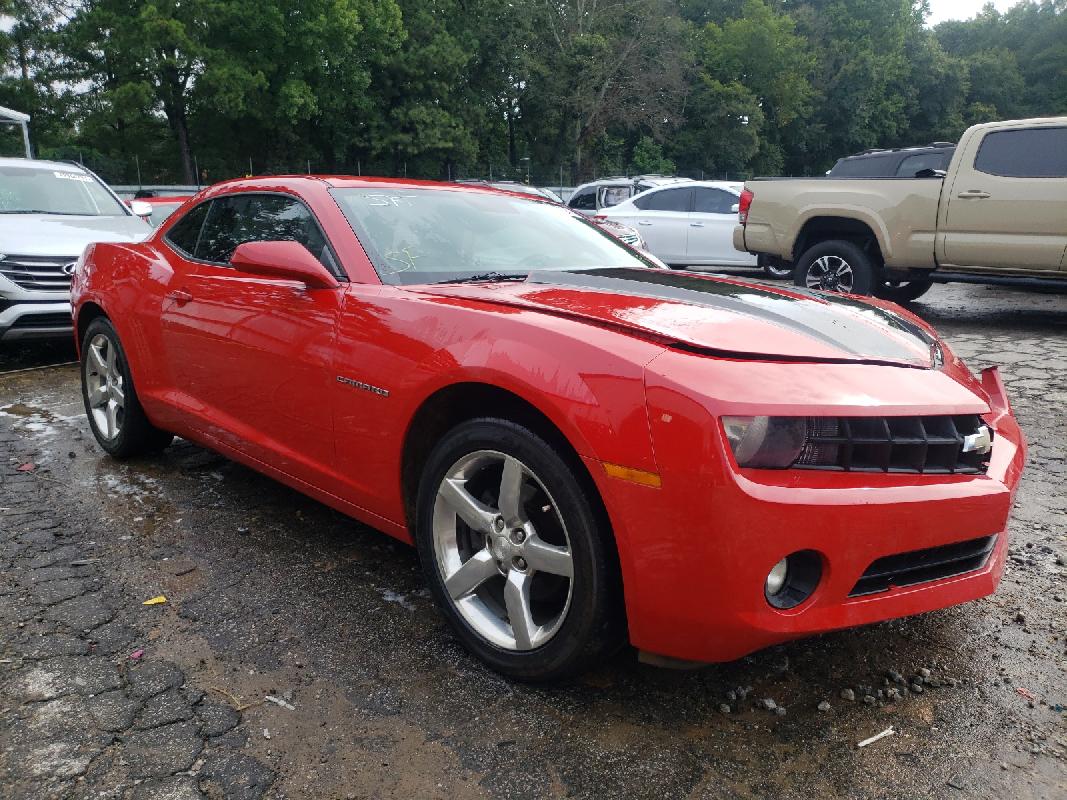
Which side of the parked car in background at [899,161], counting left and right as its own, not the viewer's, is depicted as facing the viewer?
left

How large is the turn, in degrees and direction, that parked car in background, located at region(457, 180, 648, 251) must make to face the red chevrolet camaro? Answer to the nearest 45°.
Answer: approximately 45° to its right

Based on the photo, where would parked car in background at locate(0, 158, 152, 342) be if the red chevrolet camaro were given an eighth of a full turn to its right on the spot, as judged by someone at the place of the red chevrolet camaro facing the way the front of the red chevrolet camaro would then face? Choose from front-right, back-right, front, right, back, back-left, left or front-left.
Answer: back-right

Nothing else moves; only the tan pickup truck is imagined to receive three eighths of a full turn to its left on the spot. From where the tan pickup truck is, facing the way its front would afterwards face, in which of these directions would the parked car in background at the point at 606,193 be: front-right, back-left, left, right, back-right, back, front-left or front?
front

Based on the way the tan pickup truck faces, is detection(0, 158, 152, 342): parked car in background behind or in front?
behind

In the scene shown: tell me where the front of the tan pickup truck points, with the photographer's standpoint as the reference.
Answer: facing to the right of the viewer
